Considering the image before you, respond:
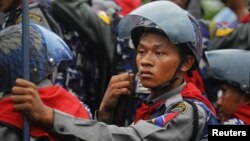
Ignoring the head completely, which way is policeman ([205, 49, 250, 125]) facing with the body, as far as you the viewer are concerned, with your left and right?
facing to the left of the viewer

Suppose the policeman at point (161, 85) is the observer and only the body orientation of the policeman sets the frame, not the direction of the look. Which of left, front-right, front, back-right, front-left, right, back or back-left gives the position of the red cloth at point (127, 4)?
back-right

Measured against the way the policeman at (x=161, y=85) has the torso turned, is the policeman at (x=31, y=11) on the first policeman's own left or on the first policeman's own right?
on the first policeman's own right
